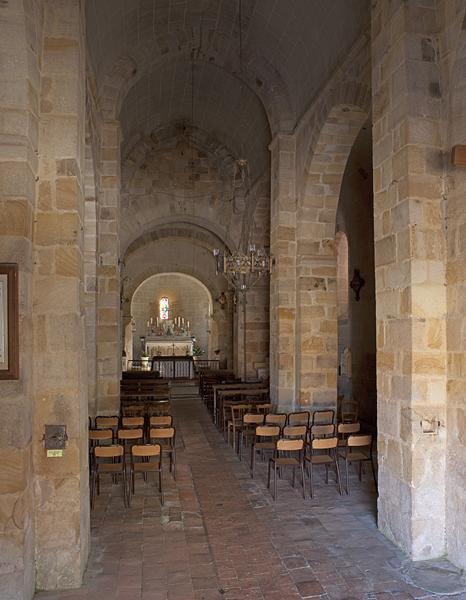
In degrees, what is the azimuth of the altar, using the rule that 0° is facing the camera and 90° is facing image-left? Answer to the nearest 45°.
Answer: approximately 0°

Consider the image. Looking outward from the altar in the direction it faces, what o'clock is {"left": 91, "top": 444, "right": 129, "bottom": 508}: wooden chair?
The wooden chair is roughly at 12 o'clock from the altar.
